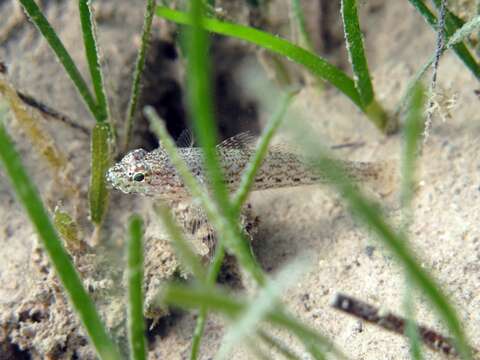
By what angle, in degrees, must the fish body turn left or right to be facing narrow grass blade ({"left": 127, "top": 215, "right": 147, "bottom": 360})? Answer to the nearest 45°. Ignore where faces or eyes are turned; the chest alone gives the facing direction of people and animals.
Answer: approximately 90° to its left

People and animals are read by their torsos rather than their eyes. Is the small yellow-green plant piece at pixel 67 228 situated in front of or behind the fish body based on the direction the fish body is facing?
in front

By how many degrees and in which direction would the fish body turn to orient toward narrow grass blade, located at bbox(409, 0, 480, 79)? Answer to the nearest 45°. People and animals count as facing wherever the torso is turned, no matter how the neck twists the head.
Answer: approximately 180°

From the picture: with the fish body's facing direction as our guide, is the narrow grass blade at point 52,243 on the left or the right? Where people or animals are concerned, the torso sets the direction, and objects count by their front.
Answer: on its left

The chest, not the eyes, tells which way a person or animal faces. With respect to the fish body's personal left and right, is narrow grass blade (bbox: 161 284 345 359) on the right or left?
on its left

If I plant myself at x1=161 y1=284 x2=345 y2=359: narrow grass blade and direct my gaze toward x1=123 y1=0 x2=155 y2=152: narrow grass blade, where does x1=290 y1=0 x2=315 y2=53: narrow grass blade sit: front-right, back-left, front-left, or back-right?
front-right

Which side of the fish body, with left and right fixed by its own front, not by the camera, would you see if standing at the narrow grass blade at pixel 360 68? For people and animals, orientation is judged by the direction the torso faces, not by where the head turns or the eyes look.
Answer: back

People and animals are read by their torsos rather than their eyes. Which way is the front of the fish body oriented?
to the viewer's left
